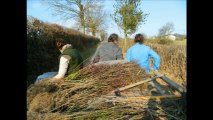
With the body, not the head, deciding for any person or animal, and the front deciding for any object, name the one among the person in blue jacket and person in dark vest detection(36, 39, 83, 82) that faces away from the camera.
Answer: the person in blue jacket

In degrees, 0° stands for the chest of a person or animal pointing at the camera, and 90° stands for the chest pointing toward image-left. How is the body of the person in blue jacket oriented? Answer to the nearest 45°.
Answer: approximately 180°

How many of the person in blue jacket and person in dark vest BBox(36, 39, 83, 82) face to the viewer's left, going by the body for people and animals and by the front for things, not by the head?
1

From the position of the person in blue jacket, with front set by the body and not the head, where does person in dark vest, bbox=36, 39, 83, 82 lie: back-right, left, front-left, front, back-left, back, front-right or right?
back-left

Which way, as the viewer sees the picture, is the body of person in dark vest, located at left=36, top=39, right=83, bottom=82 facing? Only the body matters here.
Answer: to the viewer's left

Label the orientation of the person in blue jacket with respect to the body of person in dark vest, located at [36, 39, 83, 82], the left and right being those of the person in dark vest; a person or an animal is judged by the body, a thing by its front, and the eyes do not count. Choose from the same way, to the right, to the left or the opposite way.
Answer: to the right
